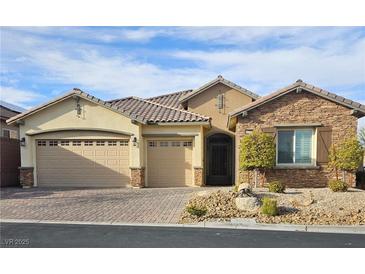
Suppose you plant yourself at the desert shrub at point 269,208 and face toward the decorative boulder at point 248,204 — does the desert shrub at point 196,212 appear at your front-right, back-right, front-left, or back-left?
front-left

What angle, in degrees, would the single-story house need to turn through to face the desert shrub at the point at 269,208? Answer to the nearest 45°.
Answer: approximately 45° to its left

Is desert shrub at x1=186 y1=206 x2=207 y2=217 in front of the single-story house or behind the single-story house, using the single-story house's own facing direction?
in front

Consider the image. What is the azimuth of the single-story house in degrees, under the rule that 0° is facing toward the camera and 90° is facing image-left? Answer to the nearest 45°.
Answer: approximately 0°

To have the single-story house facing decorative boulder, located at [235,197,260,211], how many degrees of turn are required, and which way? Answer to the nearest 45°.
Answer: approximately 45° to its left

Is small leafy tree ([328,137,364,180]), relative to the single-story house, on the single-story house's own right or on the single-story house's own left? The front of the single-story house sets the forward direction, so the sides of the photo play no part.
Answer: on the single-story house's own left
